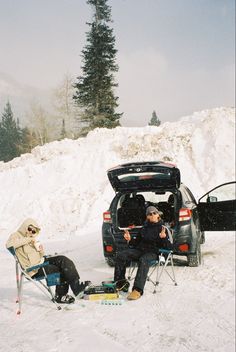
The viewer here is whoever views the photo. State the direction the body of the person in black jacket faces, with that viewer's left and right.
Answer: facing the viewer and to the left of the viewer

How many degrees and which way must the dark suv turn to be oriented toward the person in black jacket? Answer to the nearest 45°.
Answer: approximately 180°

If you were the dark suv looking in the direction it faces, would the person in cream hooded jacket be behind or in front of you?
behind

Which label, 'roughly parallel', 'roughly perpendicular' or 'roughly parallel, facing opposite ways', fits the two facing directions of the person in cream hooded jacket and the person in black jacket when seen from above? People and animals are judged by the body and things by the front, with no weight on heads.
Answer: roughly perpendicular

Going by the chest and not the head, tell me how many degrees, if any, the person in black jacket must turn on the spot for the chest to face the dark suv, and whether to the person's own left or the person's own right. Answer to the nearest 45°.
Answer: approximately 135° to the person's own right

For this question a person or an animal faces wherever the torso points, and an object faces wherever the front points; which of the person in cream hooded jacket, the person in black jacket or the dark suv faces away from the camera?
the dark suv

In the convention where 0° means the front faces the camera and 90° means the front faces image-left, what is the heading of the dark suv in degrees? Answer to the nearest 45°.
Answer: approximately 180°

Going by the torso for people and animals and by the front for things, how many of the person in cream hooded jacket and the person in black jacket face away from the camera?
0

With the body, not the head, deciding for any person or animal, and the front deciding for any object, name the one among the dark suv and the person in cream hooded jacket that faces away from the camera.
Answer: the dark suv

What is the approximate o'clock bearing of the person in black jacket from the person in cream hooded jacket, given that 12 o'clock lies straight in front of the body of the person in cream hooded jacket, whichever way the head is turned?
The person in black jacket is roughly at 10 o'clock from the person in cream hooded jacket.

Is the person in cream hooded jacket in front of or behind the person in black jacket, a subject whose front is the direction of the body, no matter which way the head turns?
in front

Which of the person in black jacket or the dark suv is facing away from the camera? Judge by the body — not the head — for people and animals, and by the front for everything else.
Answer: the dark suv
